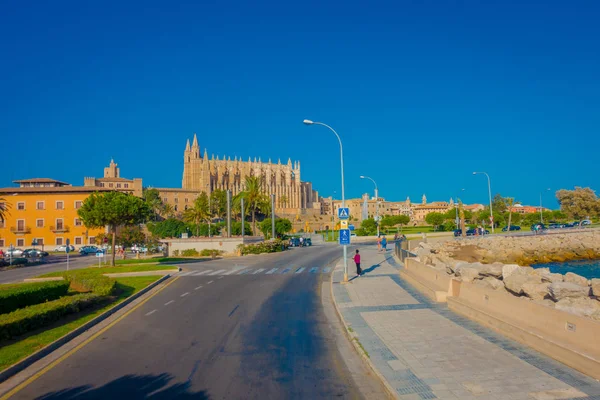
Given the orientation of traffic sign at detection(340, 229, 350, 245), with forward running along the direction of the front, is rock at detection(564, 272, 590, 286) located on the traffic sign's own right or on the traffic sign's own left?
on the traffic sign's own left

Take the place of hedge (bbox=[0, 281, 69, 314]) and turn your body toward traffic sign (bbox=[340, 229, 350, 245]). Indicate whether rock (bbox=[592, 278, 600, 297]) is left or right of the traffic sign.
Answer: right

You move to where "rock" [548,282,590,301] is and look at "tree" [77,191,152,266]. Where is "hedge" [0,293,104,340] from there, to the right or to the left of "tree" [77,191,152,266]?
left

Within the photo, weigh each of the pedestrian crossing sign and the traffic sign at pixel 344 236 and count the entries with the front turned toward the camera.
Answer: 2

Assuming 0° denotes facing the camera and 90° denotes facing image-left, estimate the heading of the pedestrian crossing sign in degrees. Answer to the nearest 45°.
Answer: approximately 0°

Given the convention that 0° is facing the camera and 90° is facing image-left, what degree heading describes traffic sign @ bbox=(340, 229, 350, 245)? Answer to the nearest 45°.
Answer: approximately 0°

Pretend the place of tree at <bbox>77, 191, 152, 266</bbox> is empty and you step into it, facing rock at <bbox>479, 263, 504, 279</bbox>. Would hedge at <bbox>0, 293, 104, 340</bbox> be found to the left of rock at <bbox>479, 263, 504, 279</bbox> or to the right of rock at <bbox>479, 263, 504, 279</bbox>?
right
